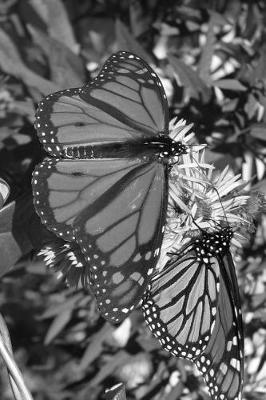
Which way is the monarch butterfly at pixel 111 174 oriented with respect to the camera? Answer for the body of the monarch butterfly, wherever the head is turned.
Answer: to the viewer's right

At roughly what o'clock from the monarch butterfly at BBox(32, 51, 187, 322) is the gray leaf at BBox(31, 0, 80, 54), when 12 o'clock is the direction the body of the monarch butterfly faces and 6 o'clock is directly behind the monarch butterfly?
The gray leaf is roughly at 9 o'clock from the monarch butterfly.

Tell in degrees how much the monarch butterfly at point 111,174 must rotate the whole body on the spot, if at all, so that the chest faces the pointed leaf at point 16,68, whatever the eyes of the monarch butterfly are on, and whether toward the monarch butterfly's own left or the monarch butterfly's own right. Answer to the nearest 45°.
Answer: approximately 90° to the monarch butterfly's own left
